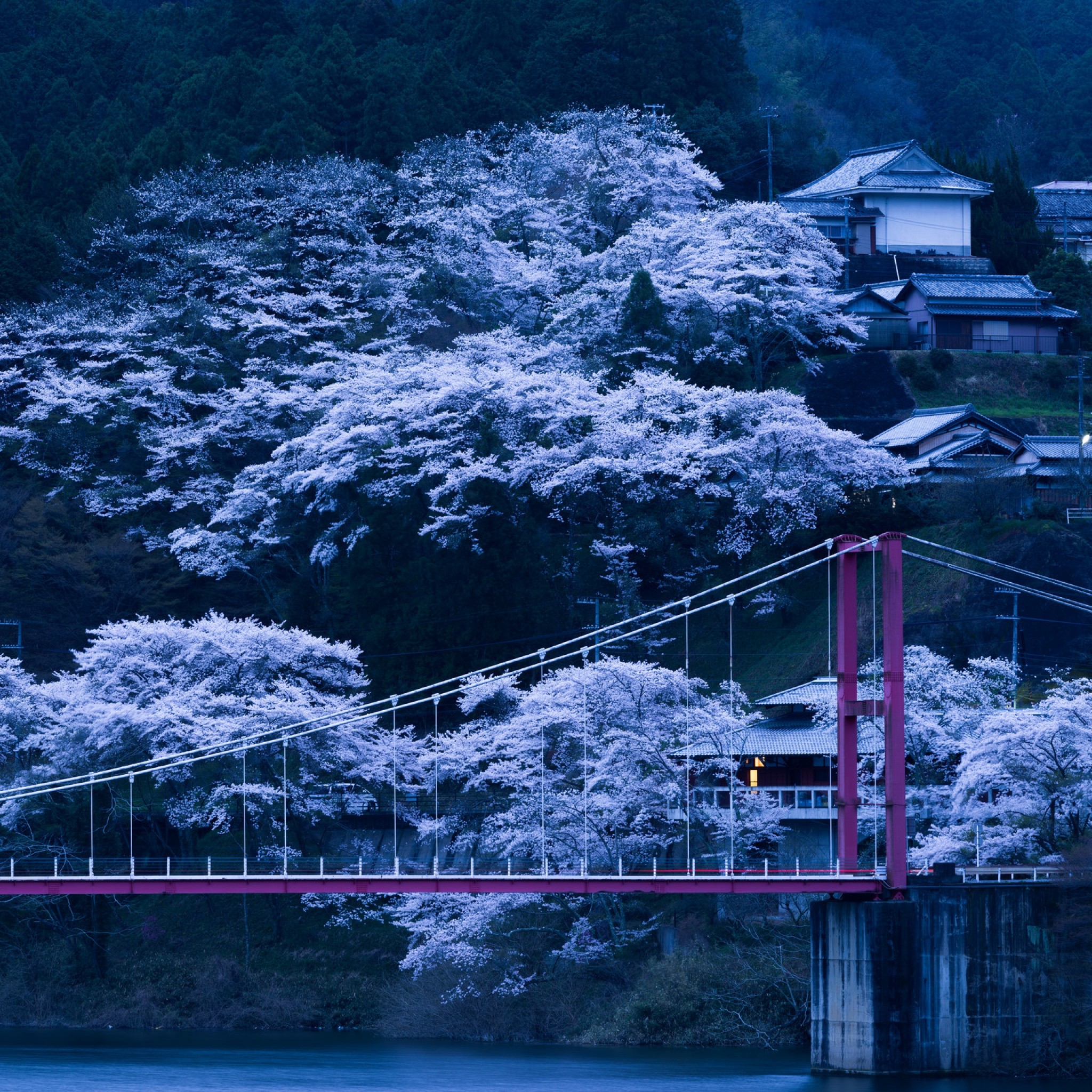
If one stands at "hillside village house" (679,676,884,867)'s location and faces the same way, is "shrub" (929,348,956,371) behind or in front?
behind

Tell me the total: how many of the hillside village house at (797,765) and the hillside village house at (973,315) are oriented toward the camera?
2

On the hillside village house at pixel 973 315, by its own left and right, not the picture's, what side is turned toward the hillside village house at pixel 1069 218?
back

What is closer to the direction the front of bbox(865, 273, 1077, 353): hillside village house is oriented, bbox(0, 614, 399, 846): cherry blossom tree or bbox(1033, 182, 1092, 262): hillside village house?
the cherry blossom tree

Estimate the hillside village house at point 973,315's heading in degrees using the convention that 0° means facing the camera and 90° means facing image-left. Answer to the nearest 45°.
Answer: approximately 0°

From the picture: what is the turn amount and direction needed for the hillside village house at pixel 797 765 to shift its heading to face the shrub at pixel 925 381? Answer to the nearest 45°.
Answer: approximately 180°

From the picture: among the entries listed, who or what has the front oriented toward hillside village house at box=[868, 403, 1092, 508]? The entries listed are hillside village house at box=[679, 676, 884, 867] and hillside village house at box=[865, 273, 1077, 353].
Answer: hillside village house at box=[865, 273, 1077, 353]

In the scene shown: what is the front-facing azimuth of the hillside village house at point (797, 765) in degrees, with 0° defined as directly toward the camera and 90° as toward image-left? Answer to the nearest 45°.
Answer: approximately 0°

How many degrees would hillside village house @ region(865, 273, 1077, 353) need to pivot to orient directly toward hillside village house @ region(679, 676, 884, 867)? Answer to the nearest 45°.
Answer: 0° — it already faces it
